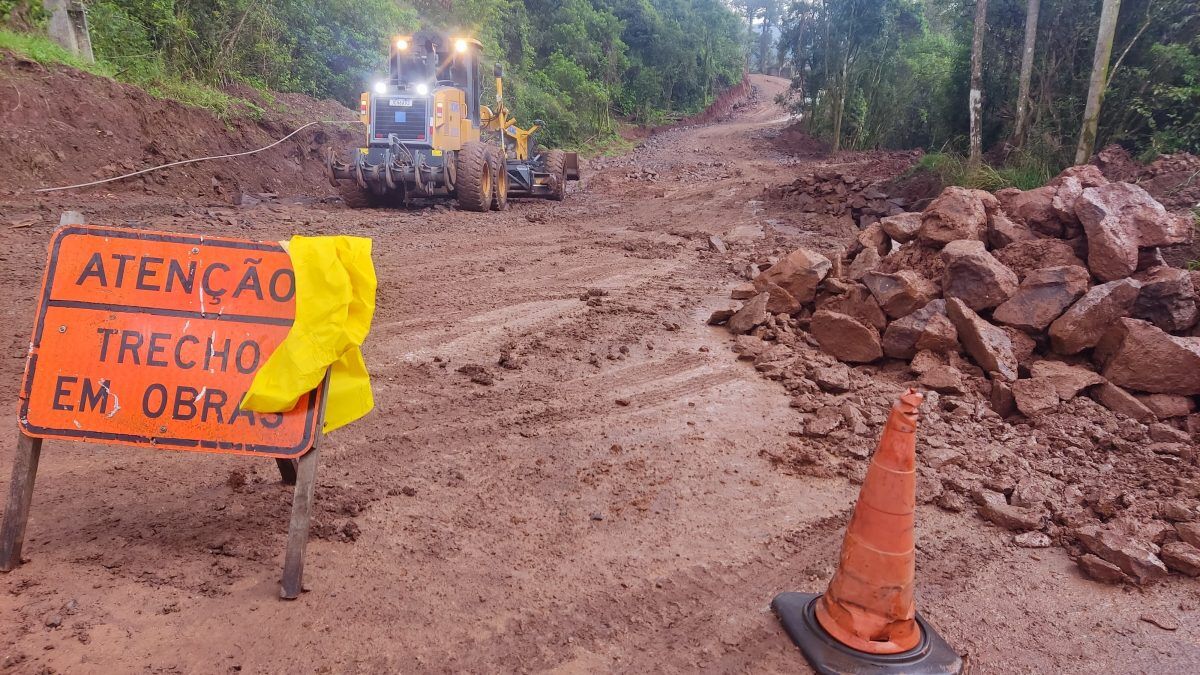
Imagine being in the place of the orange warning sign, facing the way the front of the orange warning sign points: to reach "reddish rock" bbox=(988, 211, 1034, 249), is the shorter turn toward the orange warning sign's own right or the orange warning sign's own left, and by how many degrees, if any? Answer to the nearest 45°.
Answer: approximately 90° to the orange warning sign's own left

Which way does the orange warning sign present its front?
toward the camera

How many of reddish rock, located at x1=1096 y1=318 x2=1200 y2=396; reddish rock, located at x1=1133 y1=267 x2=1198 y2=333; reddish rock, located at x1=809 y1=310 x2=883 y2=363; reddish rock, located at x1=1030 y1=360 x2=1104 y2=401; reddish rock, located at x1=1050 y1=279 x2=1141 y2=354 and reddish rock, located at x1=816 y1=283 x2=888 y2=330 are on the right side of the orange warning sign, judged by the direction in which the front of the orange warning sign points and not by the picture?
0

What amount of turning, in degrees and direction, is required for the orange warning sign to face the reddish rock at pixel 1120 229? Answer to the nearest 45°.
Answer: approximately 90° to its left

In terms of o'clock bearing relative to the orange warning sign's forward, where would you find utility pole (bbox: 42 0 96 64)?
The utility pole is roughly at 6 o'clock from the orange warning sign.

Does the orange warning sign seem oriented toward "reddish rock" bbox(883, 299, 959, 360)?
no

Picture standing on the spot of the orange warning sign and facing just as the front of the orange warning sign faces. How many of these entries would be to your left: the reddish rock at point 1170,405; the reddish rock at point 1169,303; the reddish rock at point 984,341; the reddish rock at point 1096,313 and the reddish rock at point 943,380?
5

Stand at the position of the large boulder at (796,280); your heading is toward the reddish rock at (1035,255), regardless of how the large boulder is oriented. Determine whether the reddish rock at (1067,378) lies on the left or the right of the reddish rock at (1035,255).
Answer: right

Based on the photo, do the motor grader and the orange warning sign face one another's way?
no

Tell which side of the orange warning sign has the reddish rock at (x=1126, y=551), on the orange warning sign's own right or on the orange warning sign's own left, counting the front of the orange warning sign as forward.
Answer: on the orange warning sign's own left

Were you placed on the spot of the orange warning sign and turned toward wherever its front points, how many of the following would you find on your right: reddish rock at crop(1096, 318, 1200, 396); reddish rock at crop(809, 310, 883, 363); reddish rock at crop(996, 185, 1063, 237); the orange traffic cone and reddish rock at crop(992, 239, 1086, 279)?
0
